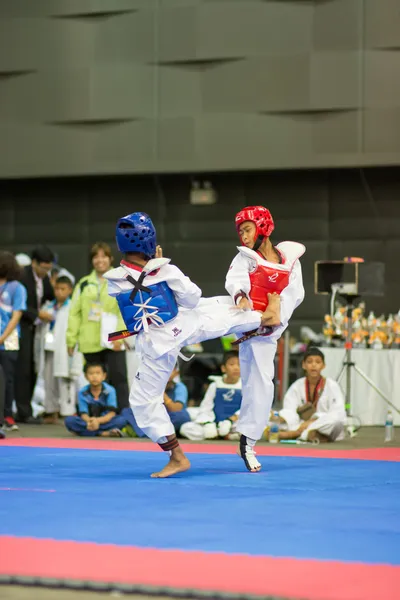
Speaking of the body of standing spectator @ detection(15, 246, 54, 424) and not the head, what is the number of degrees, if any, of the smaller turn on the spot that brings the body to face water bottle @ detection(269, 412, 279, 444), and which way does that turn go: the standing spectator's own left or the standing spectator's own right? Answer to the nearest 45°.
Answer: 0° — they already face it

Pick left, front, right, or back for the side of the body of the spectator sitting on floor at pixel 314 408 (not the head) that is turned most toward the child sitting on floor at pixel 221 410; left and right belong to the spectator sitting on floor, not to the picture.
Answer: right

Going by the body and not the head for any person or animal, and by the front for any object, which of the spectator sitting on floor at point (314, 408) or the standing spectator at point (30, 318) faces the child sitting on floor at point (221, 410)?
the standing spectator

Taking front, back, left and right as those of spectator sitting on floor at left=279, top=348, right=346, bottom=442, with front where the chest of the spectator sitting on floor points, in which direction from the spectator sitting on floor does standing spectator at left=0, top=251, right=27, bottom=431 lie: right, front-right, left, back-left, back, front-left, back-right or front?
right

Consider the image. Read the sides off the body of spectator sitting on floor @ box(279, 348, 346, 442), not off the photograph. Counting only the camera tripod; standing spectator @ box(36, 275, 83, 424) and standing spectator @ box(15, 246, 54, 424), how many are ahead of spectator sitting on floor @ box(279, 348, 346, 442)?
0

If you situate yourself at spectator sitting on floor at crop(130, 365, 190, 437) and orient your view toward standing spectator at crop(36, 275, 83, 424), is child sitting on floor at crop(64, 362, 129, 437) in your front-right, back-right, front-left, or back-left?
front-left

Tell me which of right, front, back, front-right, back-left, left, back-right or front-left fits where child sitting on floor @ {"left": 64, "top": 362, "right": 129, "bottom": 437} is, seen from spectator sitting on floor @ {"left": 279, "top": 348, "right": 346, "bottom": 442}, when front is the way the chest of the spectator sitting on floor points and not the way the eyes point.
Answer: right

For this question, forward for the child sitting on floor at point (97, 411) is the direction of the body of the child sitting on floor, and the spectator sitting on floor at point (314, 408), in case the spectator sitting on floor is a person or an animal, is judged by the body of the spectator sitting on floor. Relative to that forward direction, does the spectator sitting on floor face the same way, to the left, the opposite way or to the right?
the same way

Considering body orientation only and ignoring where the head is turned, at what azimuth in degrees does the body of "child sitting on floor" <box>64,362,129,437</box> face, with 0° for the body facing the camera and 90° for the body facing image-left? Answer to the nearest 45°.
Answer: approximately 0°

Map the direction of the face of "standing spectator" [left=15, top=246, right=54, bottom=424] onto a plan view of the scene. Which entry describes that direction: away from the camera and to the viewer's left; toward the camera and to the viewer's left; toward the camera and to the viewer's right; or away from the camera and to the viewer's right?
toward the camera and to the viewer's right

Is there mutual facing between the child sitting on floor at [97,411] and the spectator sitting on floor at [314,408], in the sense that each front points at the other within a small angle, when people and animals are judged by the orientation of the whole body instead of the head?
no

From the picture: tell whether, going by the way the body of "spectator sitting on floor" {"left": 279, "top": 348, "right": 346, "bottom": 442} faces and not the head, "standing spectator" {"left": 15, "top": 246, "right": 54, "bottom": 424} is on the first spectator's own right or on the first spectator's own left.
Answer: on the first spectator's own right

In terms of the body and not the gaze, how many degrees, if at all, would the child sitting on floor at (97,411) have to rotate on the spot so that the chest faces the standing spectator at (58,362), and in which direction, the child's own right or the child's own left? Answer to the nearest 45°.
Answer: approximately 180°

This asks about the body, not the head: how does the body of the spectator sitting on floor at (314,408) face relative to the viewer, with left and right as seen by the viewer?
facing the viewer

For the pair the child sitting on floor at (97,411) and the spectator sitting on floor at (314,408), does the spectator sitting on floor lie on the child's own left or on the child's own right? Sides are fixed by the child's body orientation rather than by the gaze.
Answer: on the child's own left

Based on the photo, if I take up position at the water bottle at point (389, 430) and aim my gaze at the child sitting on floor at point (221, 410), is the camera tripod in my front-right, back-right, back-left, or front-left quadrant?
front-right
